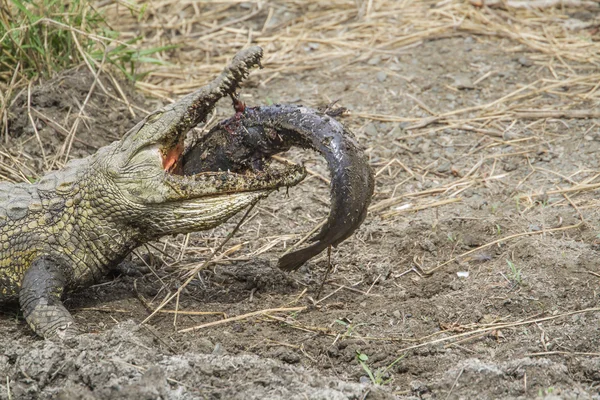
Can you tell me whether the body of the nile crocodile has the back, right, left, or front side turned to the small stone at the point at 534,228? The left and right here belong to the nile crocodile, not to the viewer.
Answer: front

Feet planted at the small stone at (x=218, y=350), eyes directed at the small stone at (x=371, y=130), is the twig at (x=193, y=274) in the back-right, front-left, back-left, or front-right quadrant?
front-left

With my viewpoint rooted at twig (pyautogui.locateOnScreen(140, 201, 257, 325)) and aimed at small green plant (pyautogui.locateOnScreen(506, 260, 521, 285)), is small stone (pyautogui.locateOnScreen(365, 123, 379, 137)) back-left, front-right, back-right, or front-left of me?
front-left

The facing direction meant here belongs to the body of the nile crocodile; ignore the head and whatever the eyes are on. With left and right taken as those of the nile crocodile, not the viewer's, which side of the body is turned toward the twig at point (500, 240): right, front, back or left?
front

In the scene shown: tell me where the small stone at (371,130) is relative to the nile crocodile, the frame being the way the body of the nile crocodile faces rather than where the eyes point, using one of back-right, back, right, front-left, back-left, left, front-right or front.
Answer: front-left

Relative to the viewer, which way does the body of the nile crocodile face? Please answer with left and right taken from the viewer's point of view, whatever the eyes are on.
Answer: facing to the right of the viewer

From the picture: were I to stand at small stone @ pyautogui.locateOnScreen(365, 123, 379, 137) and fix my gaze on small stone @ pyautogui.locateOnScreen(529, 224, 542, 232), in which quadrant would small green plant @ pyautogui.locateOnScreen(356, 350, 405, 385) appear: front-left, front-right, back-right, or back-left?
front-right

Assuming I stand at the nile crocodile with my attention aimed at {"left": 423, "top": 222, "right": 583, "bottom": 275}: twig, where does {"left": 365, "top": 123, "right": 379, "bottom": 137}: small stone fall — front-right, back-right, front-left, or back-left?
front-left

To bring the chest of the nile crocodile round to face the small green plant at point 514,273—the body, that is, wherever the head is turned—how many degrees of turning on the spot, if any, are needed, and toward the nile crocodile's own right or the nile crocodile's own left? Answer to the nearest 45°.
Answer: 0° — it already faces it

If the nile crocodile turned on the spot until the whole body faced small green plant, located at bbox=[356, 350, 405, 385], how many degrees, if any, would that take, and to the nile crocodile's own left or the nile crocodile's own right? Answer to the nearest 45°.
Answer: approximately 45° to the nile crocodile's own right

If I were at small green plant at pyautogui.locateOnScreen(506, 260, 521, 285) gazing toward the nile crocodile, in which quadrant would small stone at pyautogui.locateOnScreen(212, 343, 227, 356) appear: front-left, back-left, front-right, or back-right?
front-left

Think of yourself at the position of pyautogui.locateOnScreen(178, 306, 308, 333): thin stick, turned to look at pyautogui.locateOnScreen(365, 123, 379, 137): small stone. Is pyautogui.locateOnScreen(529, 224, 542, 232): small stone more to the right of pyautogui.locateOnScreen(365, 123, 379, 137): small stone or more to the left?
right
